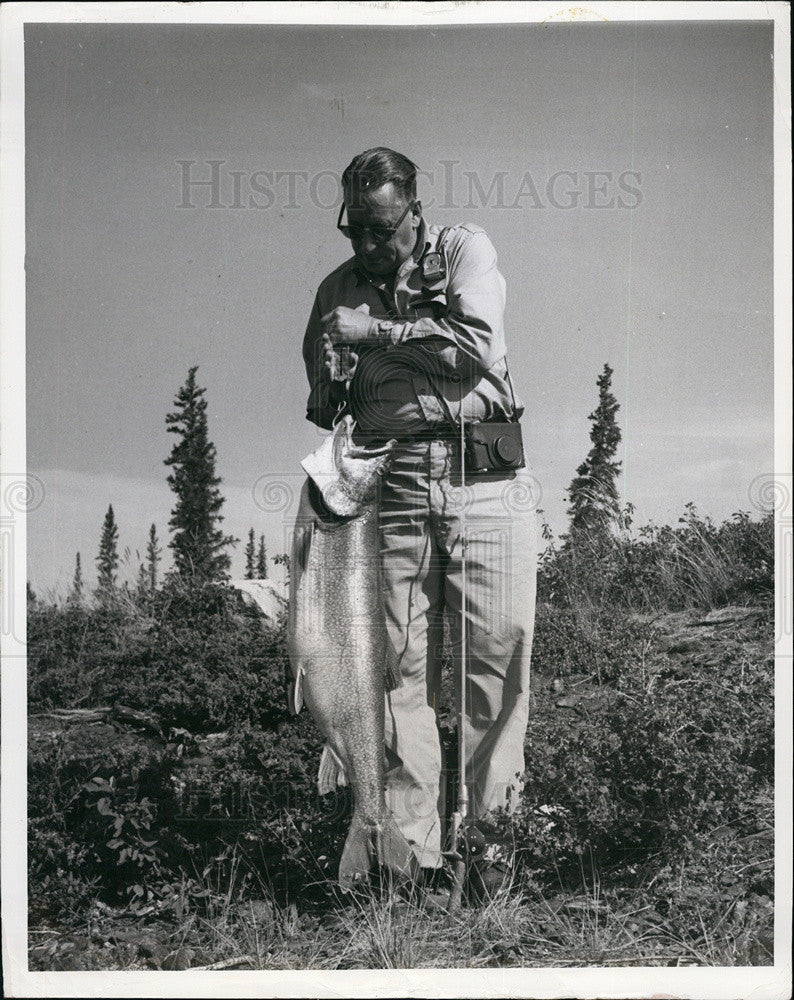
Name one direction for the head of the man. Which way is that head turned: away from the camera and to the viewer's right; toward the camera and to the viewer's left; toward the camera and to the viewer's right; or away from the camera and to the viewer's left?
toward the camera and to the viewer's left

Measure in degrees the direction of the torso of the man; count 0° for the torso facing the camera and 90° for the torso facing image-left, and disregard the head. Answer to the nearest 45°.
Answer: approximately 45°

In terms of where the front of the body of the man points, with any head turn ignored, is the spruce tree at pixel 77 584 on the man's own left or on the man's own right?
on the man's own right
